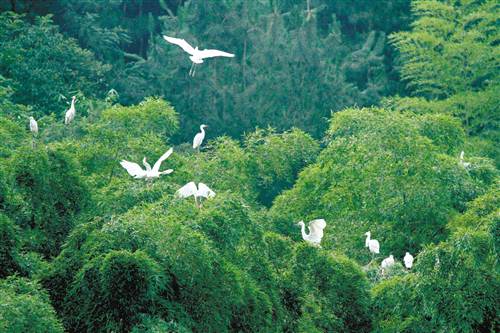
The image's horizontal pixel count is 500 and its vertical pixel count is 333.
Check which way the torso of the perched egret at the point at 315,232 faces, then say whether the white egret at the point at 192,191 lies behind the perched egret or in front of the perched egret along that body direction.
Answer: in front

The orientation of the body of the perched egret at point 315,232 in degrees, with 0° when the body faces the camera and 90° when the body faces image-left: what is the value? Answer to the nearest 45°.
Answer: approximately 90°
